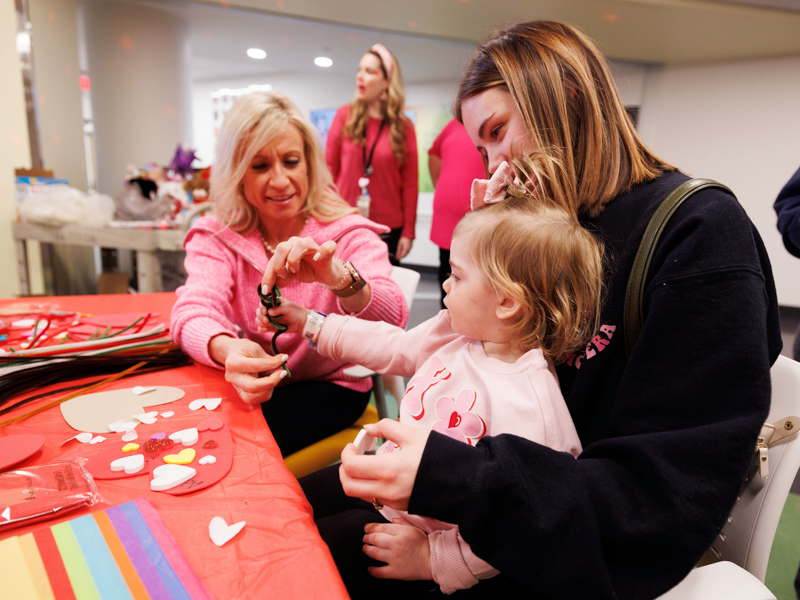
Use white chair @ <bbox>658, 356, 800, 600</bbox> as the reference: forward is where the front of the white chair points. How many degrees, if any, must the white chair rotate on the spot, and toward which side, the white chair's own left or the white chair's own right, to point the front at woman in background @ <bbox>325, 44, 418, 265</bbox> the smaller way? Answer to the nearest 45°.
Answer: approximately 45° to the white chair's own right

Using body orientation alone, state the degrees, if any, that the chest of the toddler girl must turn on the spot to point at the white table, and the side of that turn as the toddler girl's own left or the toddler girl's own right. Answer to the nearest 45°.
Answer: approximately 90° to the toddler girl's own right

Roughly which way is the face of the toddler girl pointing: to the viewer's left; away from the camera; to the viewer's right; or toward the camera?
to the viewer's left

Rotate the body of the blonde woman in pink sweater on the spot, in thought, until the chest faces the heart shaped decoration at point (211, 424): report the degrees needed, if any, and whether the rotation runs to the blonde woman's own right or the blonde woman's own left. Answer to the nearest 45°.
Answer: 0° — they already face it

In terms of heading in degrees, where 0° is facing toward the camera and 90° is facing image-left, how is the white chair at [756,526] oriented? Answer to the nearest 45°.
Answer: approximately 90°

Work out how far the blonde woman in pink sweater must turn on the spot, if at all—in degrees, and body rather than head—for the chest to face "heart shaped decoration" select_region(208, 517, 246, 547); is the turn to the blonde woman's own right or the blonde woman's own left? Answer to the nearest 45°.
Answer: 0° — they already face it
